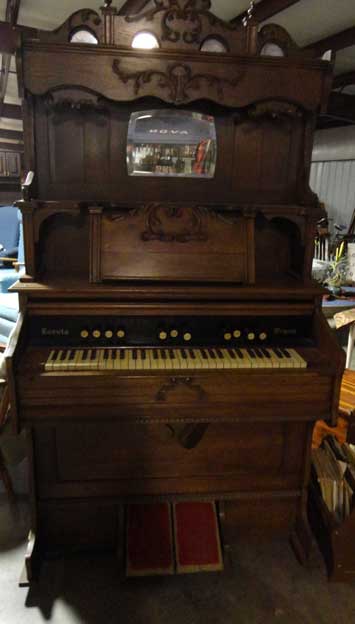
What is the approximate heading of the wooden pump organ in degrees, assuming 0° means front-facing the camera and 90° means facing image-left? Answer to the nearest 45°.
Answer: approximately 0°

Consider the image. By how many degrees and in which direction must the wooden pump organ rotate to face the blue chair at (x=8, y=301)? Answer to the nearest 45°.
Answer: approximately 135° to its right
